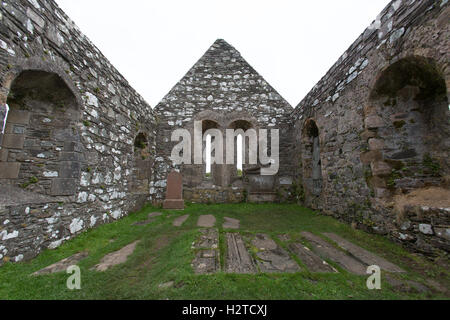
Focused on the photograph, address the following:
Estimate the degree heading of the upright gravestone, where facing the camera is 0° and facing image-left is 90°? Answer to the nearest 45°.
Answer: approximately 0°

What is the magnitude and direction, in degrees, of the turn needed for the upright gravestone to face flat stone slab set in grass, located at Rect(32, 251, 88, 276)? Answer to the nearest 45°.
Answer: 0° — it already faces it

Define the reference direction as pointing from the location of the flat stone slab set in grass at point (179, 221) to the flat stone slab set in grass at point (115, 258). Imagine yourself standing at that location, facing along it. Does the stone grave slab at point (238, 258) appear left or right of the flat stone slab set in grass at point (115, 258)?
left

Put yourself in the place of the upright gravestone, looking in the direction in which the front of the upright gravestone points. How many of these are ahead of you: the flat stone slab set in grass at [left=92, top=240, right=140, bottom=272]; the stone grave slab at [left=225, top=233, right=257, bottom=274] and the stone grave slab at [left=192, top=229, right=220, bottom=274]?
3

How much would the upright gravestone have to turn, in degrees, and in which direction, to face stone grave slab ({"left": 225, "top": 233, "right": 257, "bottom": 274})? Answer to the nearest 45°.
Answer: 0° — it already faces it

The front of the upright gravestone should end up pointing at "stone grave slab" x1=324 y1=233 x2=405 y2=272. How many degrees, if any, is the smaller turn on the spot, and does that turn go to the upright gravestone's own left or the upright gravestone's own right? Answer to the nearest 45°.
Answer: approximately 45° to the upright gravestone's own left

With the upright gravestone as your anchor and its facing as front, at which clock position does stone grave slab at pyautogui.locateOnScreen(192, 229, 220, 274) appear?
The stone grave slab is roughly at 12 o'clock from the upright gravestone.
